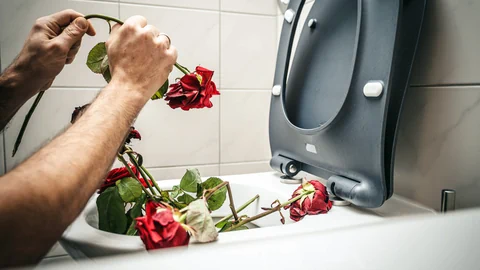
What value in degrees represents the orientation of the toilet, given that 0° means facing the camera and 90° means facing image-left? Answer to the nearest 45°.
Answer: approximately 45°
